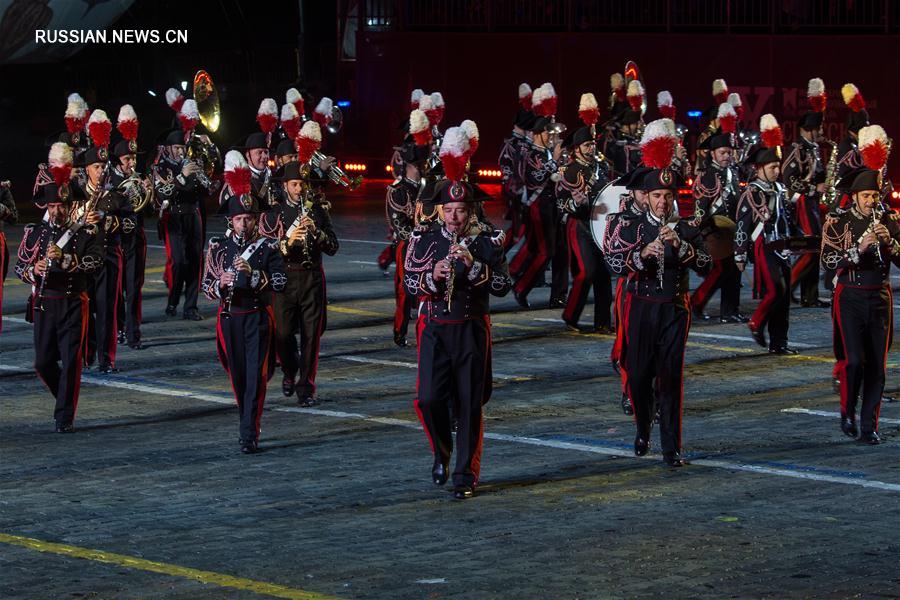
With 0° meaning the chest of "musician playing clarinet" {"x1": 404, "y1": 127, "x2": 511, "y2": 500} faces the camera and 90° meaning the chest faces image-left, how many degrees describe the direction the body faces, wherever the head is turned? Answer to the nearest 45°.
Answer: approximately 0°

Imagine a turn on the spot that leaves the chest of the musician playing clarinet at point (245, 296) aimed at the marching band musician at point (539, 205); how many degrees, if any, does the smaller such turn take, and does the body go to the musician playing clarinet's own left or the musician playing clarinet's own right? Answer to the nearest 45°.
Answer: approximately 135° to the musician playing clarinet's own left

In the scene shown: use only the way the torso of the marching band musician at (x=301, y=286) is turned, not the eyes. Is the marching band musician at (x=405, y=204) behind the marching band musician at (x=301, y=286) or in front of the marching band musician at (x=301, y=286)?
behind

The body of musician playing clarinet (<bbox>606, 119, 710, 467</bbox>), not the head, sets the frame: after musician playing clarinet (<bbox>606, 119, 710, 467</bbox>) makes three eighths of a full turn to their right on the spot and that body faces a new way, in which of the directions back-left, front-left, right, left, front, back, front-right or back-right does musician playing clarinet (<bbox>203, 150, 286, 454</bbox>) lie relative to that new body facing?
front-left

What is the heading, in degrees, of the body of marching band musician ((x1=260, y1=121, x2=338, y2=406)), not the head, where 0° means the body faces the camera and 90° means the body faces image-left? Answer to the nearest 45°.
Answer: approximately 0°
